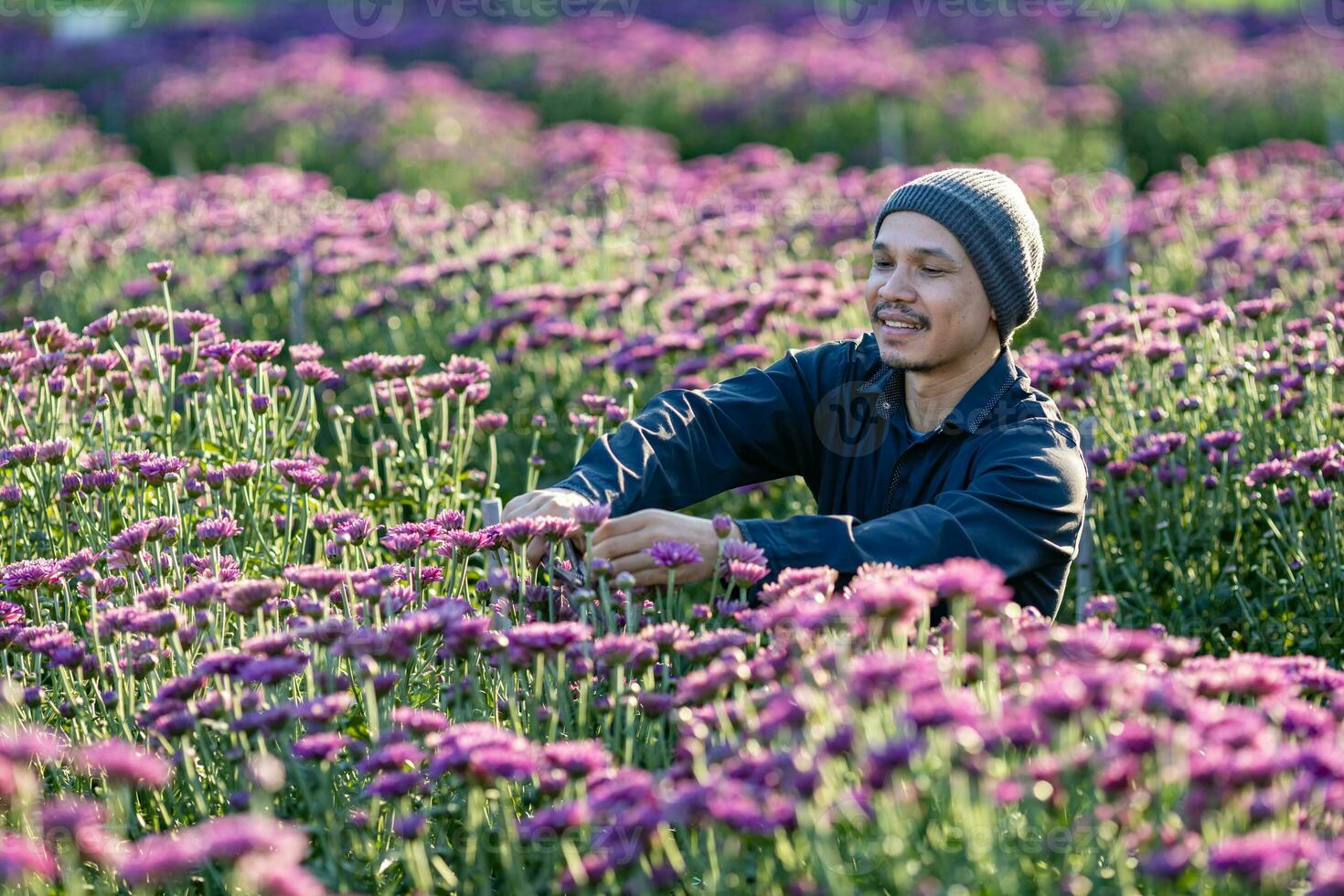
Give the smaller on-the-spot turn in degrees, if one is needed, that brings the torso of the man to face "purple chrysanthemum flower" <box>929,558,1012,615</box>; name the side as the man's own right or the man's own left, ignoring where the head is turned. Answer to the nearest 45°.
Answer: approximately 45° to the man's own left

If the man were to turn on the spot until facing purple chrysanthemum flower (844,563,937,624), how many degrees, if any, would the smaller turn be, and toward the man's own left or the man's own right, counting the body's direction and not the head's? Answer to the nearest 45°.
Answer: approximately 45° to the man's own left

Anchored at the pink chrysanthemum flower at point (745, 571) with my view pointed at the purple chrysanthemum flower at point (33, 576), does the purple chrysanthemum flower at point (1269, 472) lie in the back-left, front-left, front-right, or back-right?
back-right

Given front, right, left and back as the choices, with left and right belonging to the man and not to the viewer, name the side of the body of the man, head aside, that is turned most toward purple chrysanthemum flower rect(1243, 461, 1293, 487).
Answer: back

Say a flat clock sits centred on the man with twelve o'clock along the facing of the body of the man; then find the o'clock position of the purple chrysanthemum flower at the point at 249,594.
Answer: The purple chrysanthemum flower is roughly at 12 o'clock from the man.

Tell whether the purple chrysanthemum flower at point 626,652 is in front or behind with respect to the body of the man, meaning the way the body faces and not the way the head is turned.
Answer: in front

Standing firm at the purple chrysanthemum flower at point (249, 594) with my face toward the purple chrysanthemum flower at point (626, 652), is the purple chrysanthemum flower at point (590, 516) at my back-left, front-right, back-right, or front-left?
front-left

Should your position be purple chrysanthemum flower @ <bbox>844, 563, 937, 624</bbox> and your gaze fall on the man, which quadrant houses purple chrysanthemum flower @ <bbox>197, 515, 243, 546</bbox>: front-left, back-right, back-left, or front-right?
front-left

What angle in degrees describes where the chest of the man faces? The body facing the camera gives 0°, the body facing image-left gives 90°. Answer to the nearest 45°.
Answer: approximately 45°

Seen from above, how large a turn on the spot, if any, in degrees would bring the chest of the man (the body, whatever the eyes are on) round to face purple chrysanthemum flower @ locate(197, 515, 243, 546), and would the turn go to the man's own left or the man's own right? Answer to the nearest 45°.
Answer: approximately 45° to the man's own right

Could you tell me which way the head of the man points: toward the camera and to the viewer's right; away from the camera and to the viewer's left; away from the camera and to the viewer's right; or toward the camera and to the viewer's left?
toward the camera and to the viewer's left
